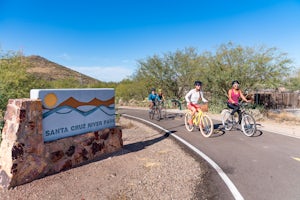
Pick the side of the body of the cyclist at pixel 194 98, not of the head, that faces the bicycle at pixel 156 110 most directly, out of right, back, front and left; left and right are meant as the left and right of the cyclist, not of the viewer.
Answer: back

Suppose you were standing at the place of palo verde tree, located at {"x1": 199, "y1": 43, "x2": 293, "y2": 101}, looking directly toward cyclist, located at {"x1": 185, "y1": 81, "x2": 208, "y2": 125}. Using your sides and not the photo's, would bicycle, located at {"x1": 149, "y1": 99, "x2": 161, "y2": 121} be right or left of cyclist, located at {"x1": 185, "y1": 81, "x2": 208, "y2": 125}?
right

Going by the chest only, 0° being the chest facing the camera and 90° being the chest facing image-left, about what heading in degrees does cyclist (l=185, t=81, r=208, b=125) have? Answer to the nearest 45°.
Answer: approximately 315°
